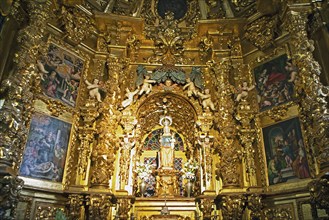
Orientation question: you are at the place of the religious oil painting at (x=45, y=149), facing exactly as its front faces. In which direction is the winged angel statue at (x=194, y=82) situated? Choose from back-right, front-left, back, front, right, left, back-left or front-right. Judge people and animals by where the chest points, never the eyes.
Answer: front-left

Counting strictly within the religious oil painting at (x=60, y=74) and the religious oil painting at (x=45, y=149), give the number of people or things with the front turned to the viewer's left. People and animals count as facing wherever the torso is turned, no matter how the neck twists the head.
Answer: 0

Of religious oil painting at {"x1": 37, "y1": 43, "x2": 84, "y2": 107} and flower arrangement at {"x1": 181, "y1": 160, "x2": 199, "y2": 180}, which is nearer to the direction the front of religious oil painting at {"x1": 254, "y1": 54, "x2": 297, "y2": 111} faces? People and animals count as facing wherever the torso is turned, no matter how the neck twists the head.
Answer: the religious oil painting

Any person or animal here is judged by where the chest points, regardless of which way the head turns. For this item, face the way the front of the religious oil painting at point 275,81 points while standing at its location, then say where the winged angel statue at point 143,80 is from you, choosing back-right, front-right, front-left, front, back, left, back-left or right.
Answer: front-right

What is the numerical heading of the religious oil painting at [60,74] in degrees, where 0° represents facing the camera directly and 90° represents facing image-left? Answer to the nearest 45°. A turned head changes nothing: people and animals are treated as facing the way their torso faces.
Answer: approximately 315°

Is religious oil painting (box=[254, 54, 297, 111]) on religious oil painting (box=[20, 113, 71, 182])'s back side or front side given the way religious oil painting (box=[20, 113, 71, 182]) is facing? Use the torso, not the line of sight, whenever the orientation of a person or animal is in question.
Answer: on the front side

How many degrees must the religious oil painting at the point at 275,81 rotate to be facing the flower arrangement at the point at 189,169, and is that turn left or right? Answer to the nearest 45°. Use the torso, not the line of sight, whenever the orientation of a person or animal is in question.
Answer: approximately 45° to its right
